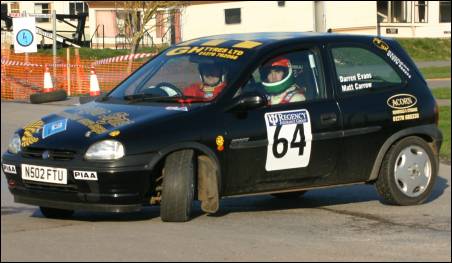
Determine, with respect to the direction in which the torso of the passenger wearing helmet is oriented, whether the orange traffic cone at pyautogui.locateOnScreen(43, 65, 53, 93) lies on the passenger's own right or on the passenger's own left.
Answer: on the passenger's own right

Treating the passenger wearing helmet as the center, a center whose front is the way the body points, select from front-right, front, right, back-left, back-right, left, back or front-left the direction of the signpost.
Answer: right

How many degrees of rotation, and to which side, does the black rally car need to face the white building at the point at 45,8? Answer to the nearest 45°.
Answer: approximately 90° to its right

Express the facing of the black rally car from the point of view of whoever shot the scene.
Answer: facing the viewer and to the left of the viewer

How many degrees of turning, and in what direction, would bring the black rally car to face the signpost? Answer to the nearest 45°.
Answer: approximately 90° to its right

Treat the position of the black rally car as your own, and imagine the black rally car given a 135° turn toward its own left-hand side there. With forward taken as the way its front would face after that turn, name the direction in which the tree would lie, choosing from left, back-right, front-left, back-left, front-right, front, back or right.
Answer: left

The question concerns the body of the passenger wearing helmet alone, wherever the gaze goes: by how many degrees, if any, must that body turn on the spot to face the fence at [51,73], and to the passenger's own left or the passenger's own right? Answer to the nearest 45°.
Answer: approximately 90° to the passenger's own right
